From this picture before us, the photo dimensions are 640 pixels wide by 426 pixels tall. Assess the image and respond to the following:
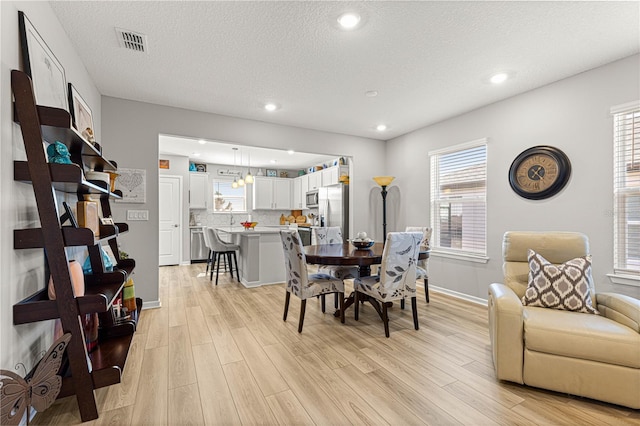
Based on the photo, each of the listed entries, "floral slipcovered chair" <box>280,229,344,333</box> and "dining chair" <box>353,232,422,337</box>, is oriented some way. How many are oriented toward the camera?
0

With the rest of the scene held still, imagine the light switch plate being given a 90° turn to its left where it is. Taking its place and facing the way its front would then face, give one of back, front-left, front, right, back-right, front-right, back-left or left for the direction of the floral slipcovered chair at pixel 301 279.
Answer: front-right

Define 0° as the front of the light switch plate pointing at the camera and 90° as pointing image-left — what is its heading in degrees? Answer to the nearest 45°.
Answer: approximately 0°

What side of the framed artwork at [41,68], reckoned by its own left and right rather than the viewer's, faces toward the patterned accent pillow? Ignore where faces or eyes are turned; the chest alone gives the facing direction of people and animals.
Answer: front

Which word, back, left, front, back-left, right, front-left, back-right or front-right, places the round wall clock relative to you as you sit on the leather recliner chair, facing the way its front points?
back

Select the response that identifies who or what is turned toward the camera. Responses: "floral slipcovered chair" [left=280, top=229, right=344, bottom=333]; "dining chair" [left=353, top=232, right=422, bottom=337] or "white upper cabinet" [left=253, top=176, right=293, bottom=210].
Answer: the white upper cabinet

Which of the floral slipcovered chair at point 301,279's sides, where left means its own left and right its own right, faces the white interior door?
left

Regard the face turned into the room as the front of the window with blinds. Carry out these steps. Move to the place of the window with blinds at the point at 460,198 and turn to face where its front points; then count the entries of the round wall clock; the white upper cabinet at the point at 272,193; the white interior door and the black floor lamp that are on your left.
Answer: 1

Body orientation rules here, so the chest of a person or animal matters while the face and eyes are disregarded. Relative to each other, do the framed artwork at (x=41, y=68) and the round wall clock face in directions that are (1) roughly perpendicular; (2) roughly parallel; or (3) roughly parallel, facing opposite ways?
roughly parallel, facing opposite ways

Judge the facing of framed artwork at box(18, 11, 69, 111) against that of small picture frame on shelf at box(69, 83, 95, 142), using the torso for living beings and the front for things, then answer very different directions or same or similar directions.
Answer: same or similar directions

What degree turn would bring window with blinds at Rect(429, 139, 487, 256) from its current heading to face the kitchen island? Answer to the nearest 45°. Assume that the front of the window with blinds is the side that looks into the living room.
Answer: approximately 45° to its right

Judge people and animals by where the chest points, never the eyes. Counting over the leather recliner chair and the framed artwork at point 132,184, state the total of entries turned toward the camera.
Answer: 2

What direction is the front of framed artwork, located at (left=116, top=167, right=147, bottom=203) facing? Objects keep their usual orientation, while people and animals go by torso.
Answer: toward the camera

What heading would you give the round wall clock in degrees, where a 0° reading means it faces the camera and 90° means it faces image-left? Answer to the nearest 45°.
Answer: approximately 45°

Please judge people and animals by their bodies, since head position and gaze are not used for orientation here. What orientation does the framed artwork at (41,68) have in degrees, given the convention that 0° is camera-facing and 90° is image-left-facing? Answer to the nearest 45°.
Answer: approximately 315°

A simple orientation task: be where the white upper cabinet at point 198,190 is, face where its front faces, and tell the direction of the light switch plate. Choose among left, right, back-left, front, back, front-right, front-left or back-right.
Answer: front

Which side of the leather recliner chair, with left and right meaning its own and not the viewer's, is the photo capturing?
front

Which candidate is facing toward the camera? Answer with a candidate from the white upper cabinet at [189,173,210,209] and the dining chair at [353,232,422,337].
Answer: the white upper cabinet
